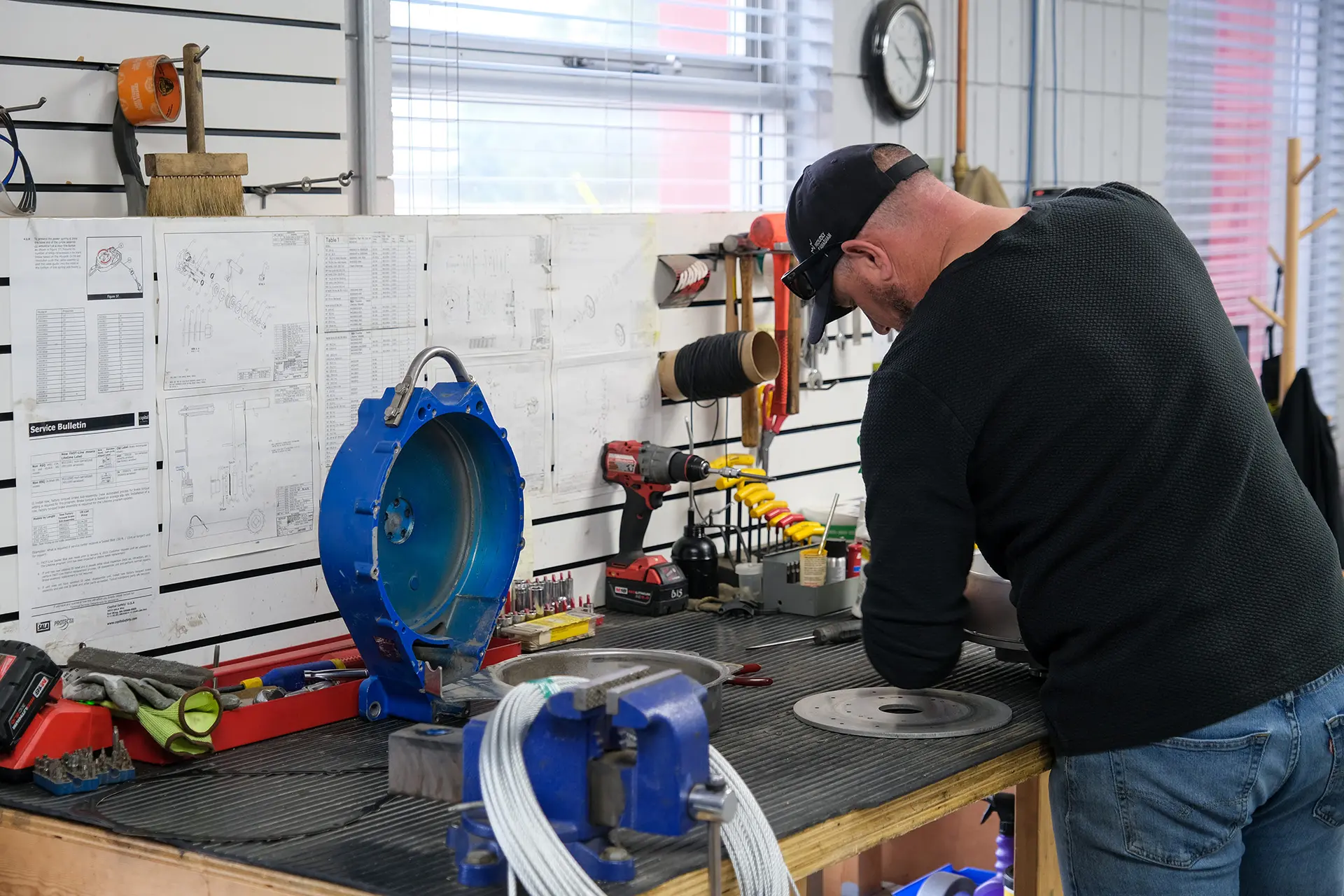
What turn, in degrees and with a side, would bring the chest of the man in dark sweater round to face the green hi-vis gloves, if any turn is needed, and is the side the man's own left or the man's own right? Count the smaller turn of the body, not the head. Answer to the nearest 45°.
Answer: approximately 45° to the man's own left

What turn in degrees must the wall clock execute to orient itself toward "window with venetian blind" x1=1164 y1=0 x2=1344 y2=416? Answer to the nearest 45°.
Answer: approximately 90° to its left

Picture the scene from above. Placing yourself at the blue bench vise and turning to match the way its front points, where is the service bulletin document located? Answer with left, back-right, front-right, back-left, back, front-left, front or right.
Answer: back

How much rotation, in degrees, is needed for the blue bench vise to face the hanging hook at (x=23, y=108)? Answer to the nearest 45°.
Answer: approximately 180°

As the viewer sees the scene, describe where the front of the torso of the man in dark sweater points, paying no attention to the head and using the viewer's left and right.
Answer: facing away from the viewer and to the left of the viewer

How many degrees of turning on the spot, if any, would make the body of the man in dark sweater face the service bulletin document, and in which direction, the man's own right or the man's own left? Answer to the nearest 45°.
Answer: approximately 45° to the man's own left

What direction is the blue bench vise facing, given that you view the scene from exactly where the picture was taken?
facing the viewer and to the right of the viewer

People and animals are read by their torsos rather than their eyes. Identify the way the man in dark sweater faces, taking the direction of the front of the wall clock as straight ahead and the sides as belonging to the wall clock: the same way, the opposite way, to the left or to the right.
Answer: the opposite way

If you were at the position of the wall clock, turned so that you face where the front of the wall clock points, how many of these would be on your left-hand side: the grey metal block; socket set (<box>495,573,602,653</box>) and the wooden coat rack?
1

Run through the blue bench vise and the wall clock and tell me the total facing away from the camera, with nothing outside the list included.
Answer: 0

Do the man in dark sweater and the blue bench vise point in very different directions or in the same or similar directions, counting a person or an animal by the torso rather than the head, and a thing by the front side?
very different directions

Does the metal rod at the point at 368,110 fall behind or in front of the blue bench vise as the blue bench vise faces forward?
behind
